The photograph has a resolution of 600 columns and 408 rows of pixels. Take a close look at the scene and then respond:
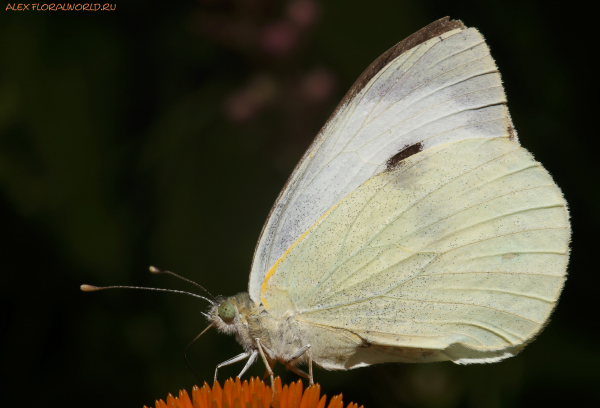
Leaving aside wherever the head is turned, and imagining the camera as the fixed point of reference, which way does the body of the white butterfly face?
to the viewer's left
